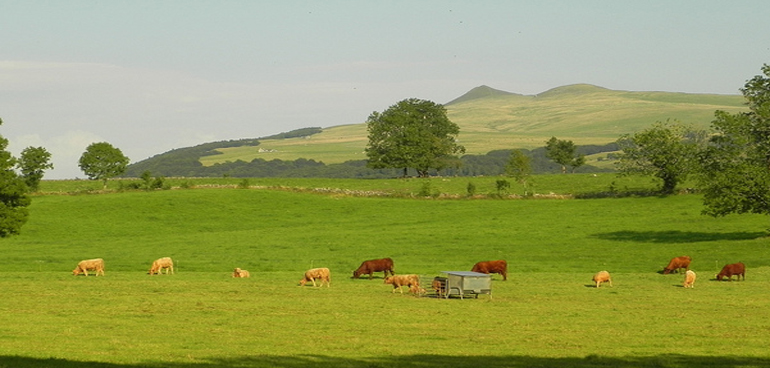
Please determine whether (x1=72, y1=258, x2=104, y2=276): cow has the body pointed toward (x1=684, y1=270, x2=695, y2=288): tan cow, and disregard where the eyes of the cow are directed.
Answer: no

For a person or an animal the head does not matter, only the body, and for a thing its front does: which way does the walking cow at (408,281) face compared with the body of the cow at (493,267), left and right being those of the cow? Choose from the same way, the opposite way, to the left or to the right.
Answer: the same way

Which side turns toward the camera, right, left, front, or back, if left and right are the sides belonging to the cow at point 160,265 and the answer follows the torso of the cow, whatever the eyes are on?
left

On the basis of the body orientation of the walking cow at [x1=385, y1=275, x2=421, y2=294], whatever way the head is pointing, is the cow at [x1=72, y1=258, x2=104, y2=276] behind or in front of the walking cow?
in front

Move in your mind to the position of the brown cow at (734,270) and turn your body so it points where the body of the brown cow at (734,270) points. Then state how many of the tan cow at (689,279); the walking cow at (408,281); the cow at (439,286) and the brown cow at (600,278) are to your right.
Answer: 0

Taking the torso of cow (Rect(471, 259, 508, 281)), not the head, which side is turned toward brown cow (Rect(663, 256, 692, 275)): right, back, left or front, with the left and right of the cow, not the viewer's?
back

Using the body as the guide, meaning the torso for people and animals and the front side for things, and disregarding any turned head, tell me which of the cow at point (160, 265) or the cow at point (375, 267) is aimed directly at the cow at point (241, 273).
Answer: the cow at point (375, 267)

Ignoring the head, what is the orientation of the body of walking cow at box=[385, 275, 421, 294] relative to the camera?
to the viewer's left

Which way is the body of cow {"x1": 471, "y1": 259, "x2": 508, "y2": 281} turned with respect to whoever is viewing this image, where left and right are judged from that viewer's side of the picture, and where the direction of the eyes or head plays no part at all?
facing to the left of the viewer

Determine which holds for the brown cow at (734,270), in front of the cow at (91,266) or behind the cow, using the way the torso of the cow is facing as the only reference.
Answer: behind

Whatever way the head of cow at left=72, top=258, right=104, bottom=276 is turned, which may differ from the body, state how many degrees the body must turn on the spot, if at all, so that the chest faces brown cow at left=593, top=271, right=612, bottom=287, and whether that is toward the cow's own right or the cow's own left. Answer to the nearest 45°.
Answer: approximately 135° to the cow's own left

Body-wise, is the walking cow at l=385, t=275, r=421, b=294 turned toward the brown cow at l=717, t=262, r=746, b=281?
no

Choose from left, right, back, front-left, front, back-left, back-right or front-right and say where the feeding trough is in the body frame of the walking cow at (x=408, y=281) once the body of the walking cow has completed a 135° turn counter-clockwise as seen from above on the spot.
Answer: front
